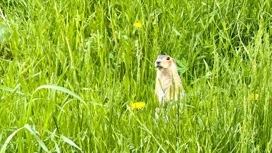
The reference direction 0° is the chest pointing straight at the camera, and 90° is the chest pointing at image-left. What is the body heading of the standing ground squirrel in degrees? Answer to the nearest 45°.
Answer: approximately 45°

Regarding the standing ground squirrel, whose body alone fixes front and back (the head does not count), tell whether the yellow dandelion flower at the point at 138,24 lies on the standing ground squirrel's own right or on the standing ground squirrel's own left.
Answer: on the standing ground squirrel's own right
